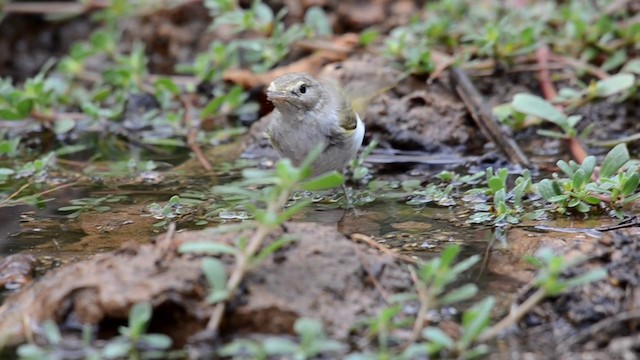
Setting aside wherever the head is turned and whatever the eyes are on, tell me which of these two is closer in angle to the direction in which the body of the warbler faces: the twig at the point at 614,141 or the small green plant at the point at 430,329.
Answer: the small green plant

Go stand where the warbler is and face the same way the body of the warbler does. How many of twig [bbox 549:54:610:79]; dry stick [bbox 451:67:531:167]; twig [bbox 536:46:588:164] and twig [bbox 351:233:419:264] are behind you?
3

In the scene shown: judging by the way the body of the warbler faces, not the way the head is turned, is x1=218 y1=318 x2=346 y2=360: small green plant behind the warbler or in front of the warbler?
in front

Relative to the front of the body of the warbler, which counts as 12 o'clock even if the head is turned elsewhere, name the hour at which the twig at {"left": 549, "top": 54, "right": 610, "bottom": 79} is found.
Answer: The twig is roughly at 6 o'clock from the warbler.

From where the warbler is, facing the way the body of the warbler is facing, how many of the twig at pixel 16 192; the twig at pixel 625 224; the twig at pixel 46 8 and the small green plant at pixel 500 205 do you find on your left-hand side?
2

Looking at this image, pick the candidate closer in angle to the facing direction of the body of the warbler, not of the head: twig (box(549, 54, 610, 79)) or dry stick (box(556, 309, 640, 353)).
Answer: the dry stick

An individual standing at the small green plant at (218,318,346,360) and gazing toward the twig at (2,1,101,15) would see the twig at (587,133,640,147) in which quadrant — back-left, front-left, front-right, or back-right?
front-right

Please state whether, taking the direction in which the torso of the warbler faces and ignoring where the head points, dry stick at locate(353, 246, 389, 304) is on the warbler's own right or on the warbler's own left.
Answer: on the warbler's own left

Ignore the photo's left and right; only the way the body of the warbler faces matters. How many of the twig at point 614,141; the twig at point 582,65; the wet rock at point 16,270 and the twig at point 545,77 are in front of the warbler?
1

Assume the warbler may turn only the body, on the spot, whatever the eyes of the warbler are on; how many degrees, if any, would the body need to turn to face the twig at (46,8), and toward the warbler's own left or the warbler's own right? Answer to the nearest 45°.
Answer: approximately 90° to the warbler's own right

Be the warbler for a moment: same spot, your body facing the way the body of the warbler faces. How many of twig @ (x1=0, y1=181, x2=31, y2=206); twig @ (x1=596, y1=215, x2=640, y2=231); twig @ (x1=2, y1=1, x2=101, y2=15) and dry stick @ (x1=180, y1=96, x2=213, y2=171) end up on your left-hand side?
1

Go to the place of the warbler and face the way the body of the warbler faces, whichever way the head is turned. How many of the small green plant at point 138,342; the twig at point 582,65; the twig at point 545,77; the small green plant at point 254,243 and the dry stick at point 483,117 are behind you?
3

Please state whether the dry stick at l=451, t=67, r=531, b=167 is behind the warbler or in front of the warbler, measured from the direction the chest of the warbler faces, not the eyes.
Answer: behind

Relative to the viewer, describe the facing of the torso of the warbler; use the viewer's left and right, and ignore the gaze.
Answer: facing the viewer and to the left of the viewer

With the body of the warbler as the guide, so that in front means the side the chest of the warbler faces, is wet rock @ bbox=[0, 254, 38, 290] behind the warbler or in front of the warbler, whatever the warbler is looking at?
in front
